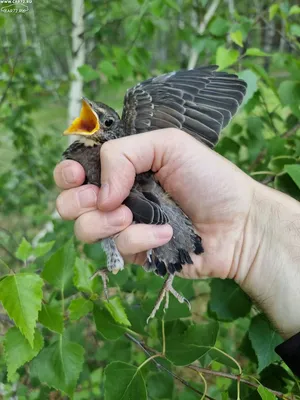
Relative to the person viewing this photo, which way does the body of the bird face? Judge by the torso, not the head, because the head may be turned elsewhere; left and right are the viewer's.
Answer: facing to the left of the viewer

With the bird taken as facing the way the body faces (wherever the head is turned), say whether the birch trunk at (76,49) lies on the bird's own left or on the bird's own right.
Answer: on the bird's own right
